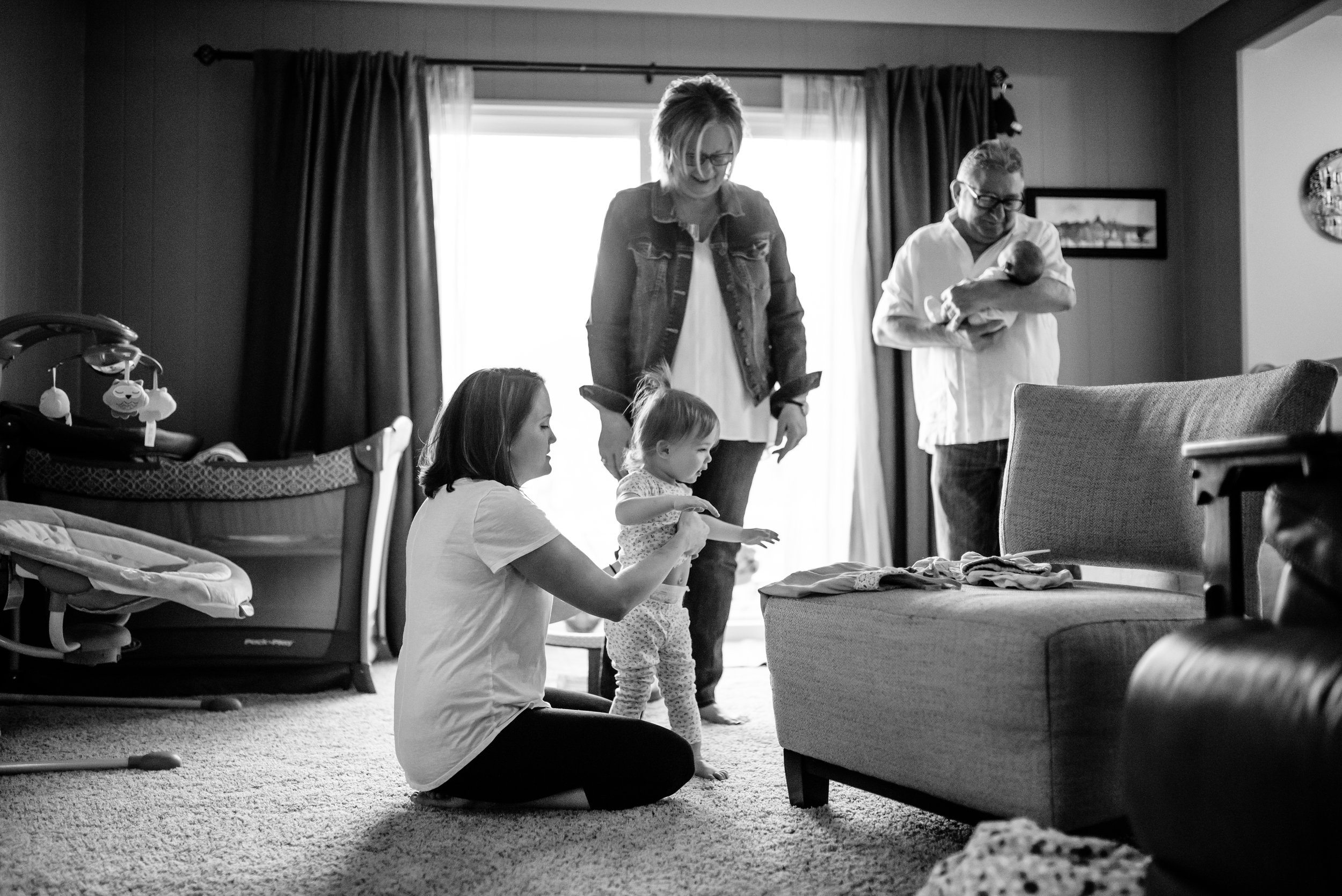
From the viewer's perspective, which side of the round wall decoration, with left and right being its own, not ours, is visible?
front

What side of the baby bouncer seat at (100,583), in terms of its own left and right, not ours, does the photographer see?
right

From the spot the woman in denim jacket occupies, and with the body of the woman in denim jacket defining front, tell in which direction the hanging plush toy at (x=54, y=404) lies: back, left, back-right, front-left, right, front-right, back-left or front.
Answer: right

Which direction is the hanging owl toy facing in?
toward the camera

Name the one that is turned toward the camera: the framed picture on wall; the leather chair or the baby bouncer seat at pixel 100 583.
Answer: the framed picture on wall

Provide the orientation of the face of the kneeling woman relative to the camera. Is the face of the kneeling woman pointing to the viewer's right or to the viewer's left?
to the viewer's right

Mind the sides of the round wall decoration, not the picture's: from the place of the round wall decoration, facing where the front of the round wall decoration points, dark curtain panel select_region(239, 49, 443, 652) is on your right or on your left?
on your right

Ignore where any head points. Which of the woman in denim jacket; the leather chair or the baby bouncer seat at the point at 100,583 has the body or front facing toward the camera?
the woman in denim jacket

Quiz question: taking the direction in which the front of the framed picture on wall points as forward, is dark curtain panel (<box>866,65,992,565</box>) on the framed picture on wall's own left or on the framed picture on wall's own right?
on the framed picture on wall's own right

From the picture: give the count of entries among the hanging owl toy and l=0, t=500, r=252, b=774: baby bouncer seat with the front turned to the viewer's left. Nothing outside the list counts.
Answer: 0

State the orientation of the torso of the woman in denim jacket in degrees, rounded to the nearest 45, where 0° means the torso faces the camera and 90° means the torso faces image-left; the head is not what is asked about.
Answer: approximately 0°
